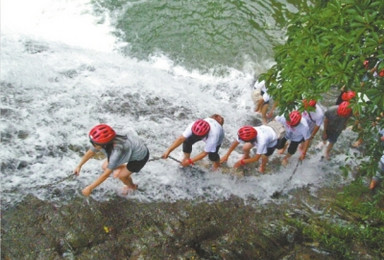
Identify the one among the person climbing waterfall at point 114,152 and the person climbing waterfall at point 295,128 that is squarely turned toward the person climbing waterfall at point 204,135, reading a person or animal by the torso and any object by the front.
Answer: the person climbing waterfall at point 295,128

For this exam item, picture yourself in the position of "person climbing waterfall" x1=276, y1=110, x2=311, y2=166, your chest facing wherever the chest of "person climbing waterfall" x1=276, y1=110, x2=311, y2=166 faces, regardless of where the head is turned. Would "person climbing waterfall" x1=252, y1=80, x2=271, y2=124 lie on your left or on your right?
on your right

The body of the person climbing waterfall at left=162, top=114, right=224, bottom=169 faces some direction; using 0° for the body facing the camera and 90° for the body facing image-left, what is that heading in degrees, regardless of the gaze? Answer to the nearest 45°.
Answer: approximately 45°

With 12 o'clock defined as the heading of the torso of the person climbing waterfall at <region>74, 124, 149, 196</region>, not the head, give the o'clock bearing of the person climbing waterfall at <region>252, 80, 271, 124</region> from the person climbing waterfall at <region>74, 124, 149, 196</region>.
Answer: the person climbing waterfall at <region>252, 80, 271, 124</region> is roughly at 6 o'clock from the person climbing waterfall at <region>74, 124, 149, 196</region>.

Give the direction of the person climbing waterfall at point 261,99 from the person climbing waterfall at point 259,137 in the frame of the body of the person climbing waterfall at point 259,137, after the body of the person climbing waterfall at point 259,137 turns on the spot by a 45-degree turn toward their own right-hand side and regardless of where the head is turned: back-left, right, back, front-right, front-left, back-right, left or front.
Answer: right

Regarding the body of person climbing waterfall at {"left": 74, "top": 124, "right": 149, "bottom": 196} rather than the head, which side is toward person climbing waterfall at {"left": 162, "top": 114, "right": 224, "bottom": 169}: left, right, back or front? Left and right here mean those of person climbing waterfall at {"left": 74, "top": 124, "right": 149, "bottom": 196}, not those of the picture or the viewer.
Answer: back

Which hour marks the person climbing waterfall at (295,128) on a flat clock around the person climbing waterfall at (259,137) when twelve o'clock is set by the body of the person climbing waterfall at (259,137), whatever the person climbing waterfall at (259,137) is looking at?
the person climbing waterfall at (295,128) is roughly at 6 o'clock from the person climbing waterfall at (259,137).

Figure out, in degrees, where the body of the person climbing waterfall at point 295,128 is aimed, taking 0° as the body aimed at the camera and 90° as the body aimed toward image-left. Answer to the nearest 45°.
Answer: approximately 45°

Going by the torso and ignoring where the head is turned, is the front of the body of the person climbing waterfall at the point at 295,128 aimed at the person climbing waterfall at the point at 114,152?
yes
